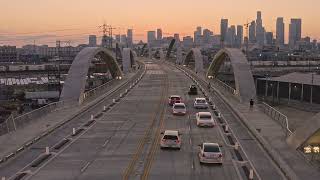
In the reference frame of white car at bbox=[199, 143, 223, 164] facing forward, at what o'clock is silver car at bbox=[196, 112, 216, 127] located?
The silver car is roughly at 12 o'clock from the white car.

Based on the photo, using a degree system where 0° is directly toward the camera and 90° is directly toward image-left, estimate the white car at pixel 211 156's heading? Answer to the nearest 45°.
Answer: approximately 180°
